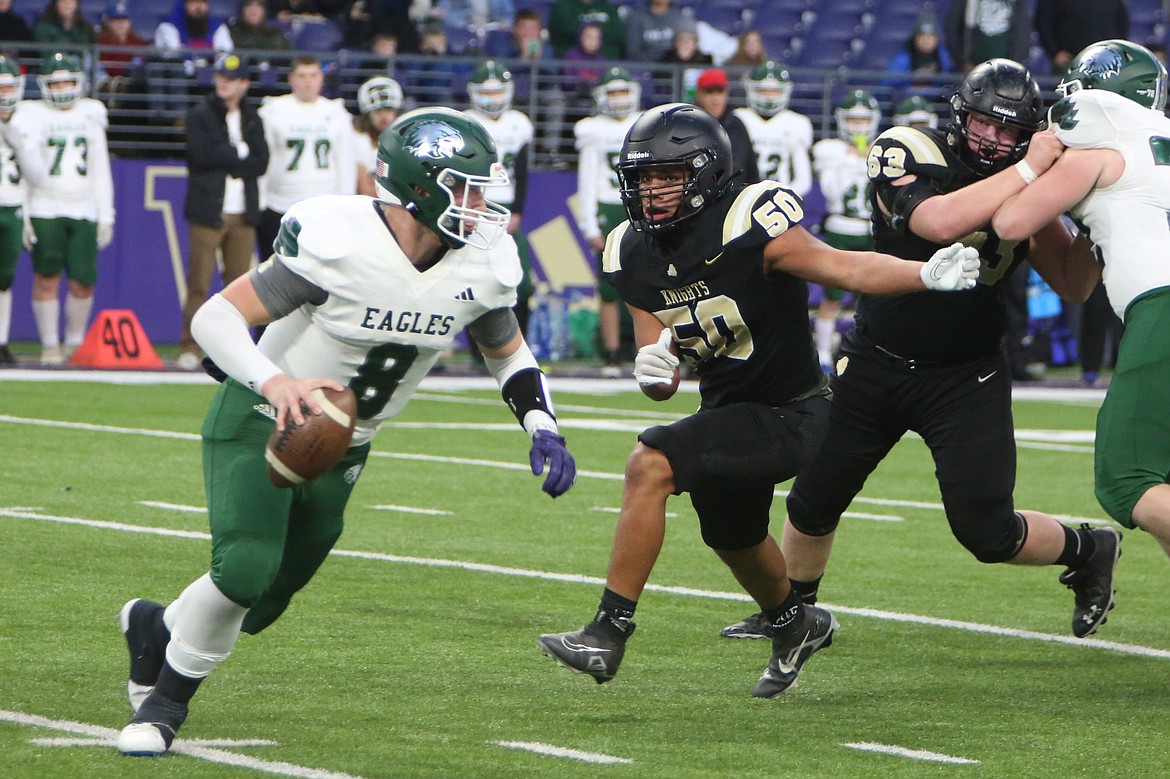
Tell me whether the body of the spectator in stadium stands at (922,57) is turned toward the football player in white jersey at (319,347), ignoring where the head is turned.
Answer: yes

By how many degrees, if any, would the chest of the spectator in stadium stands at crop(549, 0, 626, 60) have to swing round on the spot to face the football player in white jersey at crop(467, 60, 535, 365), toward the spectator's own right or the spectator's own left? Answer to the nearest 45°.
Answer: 0° — they already face them

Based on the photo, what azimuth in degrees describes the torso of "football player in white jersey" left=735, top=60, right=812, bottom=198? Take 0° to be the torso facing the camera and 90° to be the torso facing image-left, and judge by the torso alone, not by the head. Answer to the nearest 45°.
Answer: approximately 0°

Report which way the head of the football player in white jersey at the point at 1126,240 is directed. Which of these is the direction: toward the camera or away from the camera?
away from the camera

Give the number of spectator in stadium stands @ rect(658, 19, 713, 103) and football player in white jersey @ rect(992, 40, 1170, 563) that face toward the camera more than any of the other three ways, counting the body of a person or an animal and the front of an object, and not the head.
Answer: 1

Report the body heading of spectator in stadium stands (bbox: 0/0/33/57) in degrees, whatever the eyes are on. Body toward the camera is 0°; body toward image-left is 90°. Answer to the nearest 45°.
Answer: approximately 0°

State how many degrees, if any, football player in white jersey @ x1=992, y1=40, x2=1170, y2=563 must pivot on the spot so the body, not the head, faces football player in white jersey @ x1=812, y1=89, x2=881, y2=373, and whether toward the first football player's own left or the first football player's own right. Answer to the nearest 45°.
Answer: approximately 45° to the first football player's own right

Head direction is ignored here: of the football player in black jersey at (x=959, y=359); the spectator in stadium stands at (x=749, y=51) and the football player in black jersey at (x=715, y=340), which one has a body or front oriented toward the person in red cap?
the spectator in stadium stands
